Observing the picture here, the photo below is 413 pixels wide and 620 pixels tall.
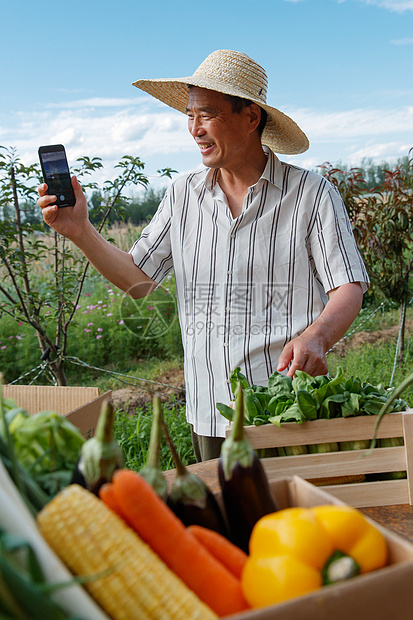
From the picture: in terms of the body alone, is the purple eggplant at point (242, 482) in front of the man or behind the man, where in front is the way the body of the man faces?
in front

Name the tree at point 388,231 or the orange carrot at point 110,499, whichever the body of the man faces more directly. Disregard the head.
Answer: the orange carrot

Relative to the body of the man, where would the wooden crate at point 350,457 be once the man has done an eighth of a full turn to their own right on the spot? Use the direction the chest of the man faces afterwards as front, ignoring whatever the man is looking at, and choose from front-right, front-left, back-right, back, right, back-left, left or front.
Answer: left

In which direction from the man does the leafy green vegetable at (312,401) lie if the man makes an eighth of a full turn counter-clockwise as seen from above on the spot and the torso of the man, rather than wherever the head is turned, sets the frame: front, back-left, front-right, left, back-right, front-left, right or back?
front

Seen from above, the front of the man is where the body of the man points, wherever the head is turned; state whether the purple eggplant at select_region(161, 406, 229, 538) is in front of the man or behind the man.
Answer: in front

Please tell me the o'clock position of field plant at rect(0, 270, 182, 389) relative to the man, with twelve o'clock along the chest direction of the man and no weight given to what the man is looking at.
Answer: The field plant is roughly at 4 o'clock from the man.

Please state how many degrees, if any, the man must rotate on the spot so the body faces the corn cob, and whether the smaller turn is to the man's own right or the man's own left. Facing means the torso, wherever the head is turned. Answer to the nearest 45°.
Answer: approximately 45° to the man's own left

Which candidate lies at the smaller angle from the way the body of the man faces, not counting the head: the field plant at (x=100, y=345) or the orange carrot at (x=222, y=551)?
the orange carrot

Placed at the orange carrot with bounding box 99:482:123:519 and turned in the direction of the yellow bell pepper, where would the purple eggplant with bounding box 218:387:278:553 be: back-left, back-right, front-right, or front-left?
front-left
